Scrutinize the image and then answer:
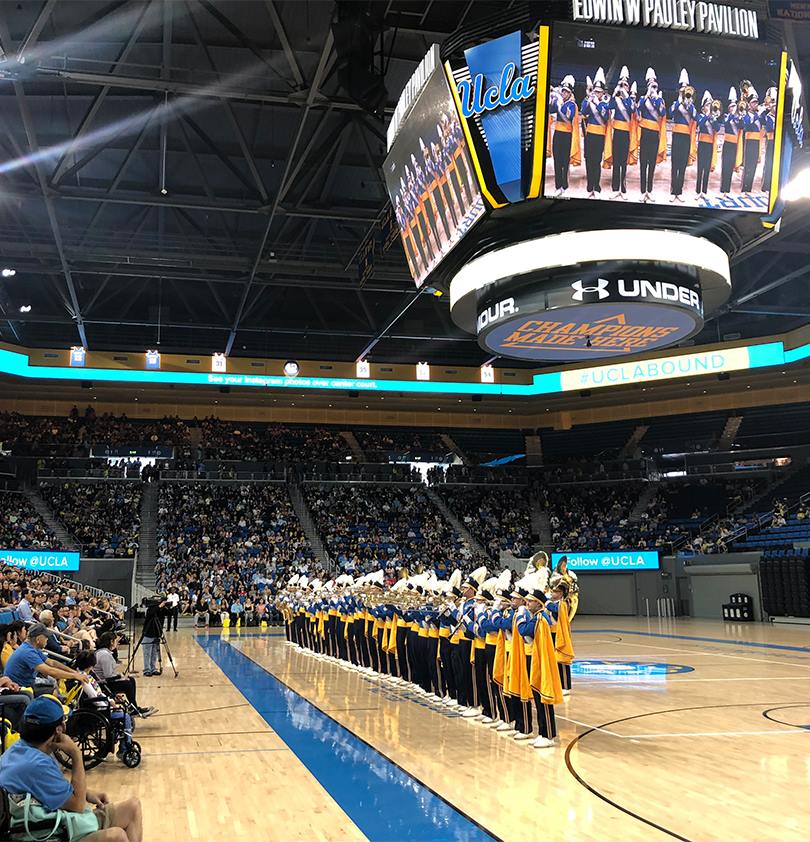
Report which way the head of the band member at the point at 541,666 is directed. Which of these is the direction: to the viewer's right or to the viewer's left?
to the viewer's left

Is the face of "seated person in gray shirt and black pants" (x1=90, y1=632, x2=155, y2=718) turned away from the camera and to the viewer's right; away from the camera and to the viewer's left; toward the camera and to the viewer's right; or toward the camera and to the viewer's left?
away from the camera and to the viewer's right

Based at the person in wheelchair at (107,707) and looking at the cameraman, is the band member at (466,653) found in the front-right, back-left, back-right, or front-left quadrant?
front-right

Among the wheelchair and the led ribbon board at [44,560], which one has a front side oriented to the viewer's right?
the wheelchair

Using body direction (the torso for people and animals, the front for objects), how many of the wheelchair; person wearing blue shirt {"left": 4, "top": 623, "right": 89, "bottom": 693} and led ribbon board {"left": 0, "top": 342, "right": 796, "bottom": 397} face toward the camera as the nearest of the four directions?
1

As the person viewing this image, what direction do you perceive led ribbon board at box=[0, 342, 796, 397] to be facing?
facing the viewer

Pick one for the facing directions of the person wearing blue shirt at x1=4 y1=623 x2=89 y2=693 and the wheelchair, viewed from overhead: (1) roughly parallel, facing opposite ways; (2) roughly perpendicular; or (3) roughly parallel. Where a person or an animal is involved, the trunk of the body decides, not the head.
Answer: roughly parallel

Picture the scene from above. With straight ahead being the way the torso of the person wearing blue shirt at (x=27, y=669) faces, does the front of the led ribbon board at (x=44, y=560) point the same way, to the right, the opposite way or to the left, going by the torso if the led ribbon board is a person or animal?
to the right

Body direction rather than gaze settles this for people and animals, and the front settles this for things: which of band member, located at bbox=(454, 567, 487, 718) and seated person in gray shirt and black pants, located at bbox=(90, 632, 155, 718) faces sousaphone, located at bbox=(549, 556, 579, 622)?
the seated person in gray shirt and black pants

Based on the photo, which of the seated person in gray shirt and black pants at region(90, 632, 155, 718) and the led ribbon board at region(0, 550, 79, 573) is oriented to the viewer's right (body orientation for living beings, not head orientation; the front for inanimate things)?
the seated person in gray shirt and black pants

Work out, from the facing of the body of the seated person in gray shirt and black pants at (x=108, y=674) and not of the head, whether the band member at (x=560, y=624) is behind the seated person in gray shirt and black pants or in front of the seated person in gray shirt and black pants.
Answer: in front

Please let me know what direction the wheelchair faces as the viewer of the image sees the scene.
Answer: facing to the right of the viewer

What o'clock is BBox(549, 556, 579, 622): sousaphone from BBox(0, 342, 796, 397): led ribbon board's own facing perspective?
The sousaphone is roughly at 12 o'clock from the led ribbon board.

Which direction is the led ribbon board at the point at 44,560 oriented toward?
toward the camera

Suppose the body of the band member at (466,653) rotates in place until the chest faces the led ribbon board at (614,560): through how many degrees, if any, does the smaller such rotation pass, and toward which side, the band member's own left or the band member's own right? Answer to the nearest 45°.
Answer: approximately 135° to the band member's own right

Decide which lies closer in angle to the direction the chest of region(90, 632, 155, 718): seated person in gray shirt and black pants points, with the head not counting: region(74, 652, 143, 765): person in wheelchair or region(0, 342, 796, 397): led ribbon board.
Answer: the led ribbon board

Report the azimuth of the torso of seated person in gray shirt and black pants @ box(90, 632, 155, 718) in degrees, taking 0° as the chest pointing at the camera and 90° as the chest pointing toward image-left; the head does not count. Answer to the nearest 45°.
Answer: approximately 270°

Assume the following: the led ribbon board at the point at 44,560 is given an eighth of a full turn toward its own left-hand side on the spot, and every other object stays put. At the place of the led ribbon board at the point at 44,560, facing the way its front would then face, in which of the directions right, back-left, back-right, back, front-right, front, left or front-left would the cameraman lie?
front-right

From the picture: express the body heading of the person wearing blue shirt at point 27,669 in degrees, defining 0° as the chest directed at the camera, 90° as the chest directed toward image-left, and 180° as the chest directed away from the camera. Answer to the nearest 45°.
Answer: approximately 270°
